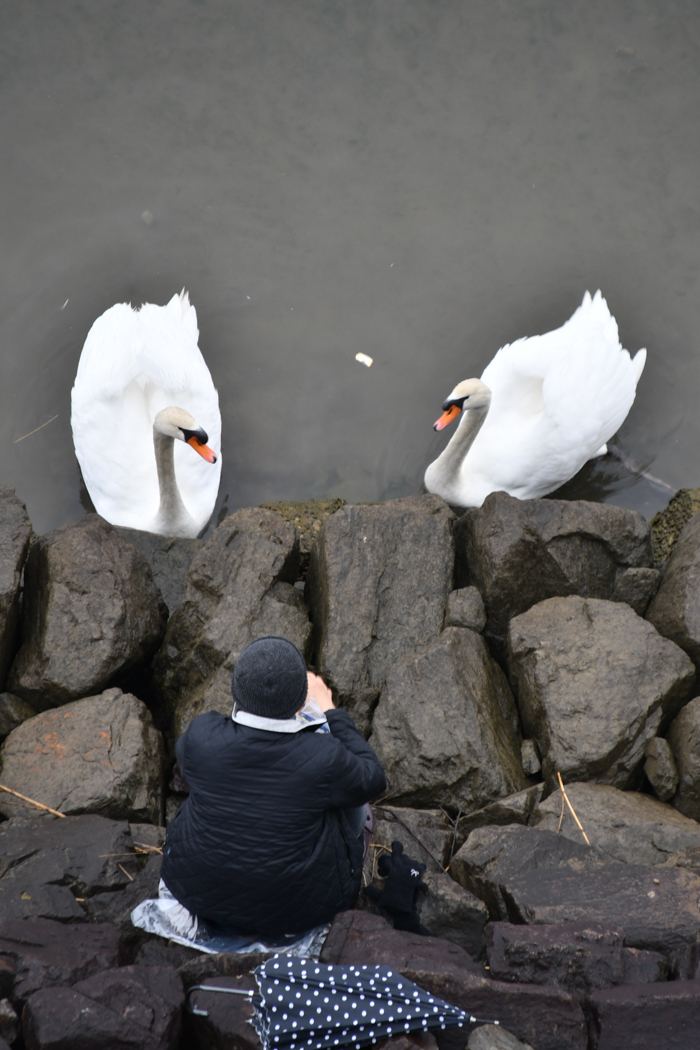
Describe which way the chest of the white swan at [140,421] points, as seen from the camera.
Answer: toward the camera

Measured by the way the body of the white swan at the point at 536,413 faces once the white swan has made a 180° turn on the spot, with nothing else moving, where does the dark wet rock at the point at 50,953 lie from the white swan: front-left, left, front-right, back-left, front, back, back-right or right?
back-right

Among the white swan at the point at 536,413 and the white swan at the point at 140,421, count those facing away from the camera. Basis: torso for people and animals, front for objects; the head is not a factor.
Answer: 0

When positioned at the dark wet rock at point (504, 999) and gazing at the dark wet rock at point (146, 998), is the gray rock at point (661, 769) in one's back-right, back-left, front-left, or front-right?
back-right

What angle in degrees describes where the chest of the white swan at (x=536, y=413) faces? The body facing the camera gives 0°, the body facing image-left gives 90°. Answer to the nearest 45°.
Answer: approximately 45°

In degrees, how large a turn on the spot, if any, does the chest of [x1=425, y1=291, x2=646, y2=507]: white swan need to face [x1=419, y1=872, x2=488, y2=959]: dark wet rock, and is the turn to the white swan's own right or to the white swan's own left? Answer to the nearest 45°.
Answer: approximately 45° to the white swan's own left

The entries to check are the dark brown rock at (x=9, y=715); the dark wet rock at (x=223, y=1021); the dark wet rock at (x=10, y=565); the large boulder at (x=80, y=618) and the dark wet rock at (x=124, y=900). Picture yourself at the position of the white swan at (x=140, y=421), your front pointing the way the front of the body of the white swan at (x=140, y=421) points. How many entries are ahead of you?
5

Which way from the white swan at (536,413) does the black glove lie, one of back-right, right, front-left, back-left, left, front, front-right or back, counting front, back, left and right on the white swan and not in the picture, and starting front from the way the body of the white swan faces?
front-left

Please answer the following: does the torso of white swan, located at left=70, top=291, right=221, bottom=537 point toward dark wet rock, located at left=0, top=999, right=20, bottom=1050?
yes

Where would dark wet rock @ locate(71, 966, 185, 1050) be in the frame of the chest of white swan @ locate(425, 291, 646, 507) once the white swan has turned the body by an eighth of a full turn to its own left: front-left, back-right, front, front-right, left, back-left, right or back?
front

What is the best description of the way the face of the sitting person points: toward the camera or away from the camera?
away from the camera

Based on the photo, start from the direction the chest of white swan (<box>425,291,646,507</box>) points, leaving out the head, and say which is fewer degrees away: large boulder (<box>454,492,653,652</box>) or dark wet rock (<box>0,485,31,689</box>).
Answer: the dark wet rock

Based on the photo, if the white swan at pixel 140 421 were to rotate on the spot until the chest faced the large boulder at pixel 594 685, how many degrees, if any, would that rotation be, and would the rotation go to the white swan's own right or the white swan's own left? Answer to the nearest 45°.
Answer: approximately 45° to the white swan's own left

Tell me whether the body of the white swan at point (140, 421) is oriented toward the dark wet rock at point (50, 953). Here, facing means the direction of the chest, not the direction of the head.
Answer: yes
